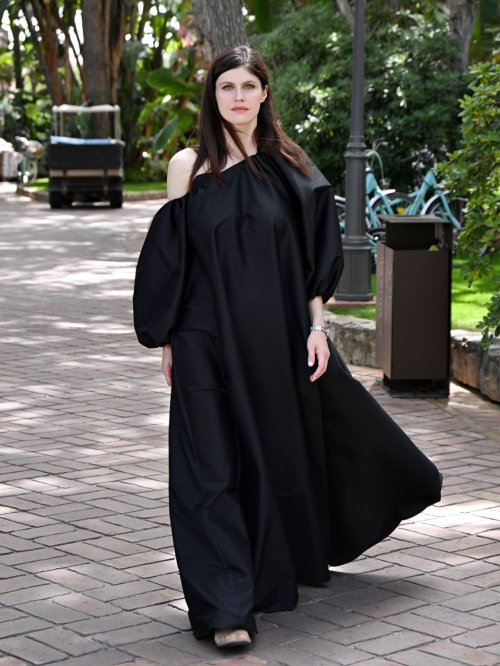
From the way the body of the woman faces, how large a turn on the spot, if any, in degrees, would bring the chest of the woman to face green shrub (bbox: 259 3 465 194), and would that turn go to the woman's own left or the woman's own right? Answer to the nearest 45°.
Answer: approximately 180°

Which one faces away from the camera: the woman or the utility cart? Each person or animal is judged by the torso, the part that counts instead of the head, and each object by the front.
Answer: the utility cart

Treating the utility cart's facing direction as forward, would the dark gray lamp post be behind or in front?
behind

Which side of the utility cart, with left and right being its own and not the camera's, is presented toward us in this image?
back

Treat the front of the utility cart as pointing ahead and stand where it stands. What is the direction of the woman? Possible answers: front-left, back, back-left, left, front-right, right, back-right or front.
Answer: back

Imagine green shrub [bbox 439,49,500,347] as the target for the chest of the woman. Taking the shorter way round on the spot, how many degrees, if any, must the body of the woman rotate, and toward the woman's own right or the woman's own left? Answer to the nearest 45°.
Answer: approximately 180°

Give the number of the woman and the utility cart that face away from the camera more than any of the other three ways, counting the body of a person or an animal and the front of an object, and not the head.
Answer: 1

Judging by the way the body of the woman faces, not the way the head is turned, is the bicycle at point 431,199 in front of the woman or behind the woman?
behind

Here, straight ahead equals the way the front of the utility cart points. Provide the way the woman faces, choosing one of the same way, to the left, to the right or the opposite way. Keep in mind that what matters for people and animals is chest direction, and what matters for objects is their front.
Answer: the opposite way
